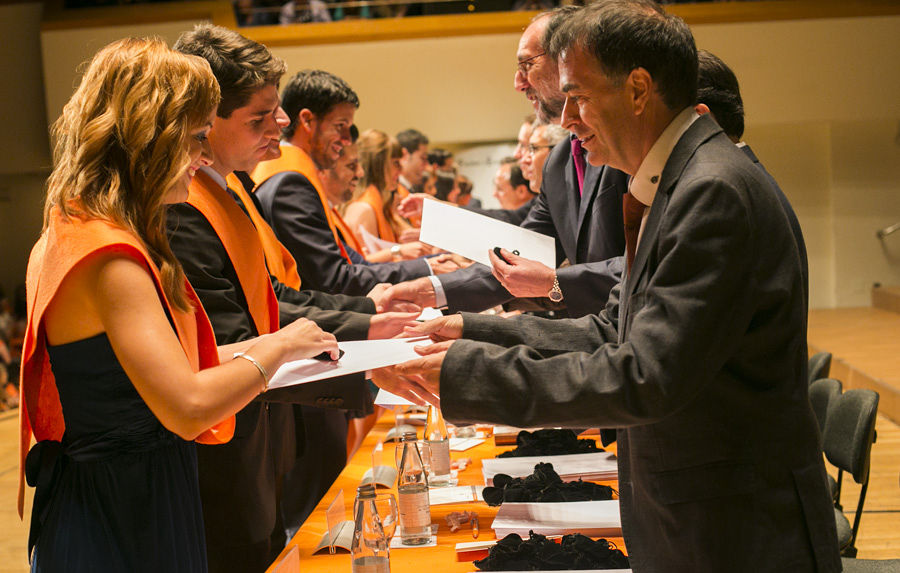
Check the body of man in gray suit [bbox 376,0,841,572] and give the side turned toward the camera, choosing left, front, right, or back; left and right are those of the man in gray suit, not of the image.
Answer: left

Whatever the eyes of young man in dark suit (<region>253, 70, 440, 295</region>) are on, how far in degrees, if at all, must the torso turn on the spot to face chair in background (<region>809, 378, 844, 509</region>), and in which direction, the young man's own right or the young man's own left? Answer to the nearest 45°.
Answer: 0° — they already face it

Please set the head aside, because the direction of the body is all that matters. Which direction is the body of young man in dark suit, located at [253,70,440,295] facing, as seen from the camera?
to the viewer's right

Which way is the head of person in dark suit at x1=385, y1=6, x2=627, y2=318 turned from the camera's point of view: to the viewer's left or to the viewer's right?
to the viewer's left

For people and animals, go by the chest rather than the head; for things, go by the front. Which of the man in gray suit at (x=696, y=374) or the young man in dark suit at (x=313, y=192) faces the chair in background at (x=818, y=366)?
the young man in dark suit

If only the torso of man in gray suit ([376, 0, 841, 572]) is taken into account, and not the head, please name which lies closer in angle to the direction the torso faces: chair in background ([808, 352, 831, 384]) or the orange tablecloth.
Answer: the orange tablecloth

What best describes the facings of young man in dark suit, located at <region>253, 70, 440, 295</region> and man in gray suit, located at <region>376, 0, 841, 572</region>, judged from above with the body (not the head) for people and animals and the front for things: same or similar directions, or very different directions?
very different directions

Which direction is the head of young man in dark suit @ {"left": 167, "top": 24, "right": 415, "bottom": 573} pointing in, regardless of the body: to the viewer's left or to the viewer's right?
to the viewer's right

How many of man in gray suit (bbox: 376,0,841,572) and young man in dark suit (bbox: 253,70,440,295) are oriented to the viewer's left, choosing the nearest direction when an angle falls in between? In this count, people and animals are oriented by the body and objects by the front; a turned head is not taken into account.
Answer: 1

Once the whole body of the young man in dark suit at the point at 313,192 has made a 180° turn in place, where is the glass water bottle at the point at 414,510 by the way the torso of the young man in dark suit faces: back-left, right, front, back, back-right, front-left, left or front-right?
left
